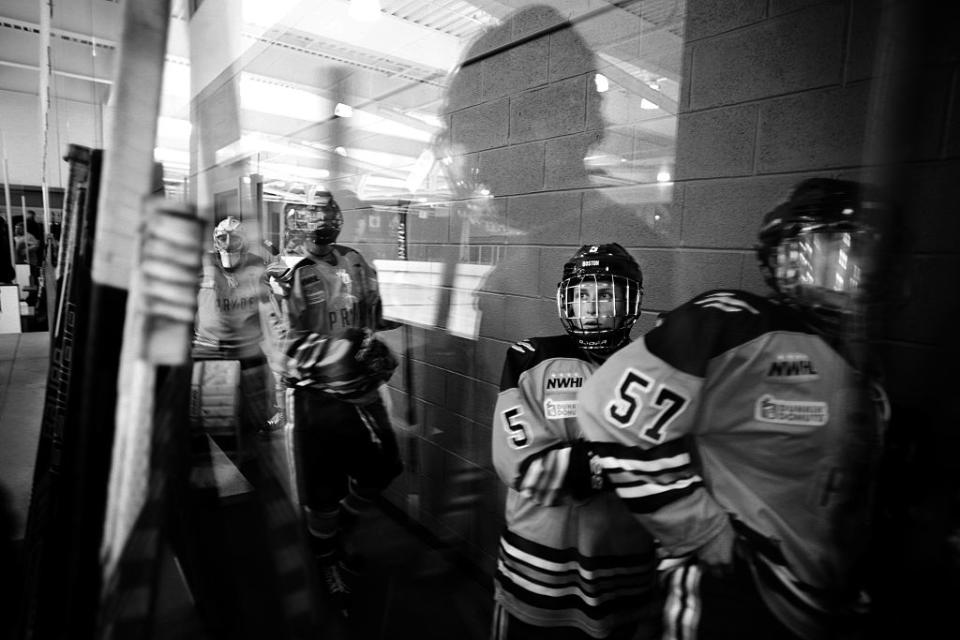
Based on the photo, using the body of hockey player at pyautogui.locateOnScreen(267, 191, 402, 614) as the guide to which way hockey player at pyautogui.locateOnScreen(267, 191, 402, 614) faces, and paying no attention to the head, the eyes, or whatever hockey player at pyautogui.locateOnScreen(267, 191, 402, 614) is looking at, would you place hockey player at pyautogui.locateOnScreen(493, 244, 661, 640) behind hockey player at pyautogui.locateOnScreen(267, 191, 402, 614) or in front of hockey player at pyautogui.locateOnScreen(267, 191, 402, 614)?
in front

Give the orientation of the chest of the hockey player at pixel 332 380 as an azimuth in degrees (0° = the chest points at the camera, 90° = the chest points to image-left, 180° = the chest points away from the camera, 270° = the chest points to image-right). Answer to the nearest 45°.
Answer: approximately 315°

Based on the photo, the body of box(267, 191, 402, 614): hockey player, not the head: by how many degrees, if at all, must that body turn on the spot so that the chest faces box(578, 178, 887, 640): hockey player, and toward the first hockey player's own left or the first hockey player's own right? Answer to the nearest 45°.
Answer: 0° — they already face them

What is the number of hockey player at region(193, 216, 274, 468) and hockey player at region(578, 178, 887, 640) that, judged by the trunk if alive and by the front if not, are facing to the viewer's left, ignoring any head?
0

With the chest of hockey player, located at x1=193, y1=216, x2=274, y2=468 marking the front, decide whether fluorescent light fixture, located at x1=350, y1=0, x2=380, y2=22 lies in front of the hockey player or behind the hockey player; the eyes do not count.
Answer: behind
